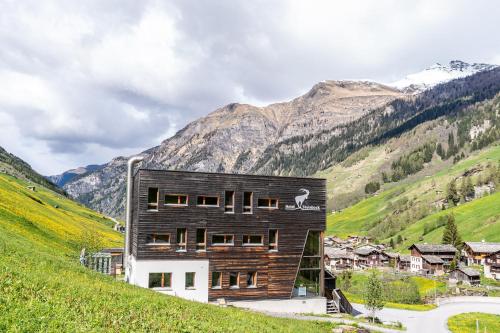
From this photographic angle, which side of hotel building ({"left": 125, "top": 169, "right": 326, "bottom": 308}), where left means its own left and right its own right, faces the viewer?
front
